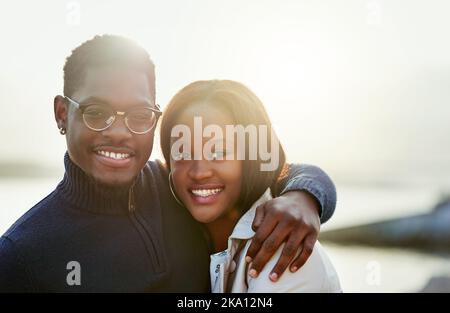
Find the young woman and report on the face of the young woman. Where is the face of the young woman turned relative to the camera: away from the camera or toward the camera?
toward the camera

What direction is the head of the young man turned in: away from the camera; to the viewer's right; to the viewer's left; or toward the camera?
toward the camera

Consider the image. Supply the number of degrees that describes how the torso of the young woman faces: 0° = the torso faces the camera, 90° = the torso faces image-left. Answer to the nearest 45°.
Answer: approximately 45°

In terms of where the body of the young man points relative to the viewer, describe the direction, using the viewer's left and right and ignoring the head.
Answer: facing the viewer and to the right of the viewer
